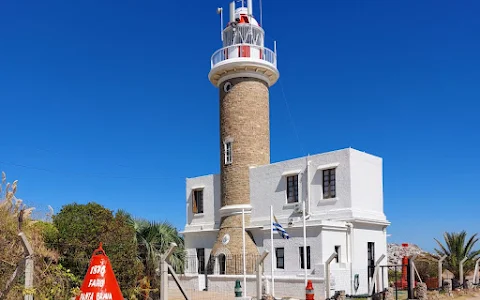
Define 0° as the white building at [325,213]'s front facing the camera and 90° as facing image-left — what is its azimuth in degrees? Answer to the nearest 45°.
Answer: approximately 45°

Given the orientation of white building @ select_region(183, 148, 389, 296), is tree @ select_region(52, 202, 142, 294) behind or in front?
in front

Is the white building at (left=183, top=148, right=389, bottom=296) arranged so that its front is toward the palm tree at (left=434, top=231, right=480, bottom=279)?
no

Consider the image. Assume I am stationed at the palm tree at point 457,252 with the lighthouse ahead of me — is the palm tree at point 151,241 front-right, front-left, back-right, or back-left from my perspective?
front-left

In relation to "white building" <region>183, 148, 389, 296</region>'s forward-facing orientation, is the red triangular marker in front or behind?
in front

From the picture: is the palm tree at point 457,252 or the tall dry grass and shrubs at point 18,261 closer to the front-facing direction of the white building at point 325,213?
the tall dry grass and shrubs

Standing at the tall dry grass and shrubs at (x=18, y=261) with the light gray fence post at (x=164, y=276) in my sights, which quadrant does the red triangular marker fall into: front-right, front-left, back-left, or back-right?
front-right

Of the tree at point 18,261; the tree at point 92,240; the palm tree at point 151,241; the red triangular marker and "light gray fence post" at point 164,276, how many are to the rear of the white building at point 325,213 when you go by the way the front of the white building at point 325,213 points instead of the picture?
0

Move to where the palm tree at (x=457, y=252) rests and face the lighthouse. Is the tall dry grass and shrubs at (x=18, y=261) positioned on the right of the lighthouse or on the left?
left
